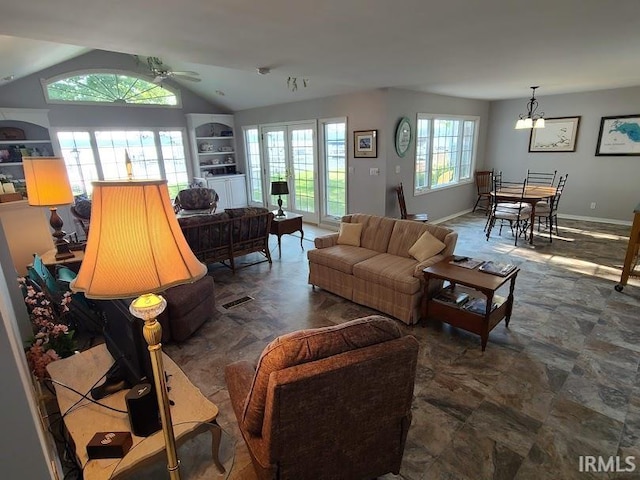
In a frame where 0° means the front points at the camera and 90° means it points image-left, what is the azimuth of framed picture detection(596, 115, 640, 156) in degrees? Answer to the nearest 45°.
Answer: approximately 0°

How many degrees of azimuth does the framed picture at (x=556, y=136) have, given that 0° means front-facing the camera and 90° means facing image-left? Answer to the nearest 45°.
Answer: approximately 0°

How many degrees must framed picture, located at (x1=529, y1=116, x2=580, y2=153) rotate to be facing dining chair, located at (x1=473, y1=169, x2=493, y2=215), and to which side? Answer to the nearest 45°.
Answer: approximately 90° to its right

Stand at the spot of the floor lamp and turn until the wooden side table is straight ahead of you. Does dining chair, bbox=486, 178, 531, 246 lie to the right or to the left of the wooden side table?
right

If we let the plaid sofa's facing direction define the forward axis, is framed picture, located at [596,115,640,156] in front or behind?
behind

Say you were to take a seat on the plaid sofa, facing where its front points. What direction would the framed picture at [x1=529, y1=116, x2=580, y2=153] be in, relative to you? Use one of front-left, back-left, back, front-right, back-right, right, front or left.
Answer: back

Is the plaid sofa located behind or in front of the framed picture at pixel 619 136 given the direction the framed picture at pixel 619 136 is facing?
in front

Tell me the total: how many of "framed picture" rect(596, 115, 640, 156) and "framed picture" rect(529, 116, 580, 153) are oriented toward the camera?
2

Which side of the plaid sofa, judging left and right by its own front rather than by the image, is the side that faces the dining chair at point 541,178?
back

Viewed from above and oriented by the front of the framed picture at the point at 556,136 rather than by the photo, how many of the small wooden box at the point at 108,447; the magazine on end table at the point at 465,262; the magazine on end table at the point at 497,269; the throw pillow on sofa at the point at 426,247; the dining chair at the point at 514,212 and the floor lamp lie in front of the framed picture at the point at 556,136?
6

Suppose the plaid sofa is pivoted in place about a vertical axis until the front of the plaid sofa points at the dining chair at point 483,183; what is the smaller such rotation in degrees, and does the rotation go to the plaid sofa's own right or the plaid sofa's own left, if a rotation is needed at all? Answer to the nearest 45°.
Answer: approximately 180°

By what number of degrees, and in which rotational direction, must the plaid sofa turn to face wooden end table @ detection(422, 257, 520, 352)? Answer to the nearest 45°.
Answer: approximately 90° to its left
